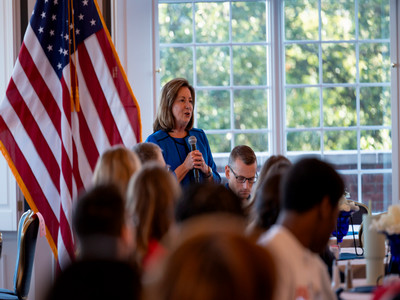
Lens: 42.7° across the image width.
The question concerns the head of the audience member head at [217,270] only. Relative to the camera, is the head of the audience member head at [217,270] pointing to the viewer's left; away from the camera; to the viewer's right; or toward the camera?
away from the camera

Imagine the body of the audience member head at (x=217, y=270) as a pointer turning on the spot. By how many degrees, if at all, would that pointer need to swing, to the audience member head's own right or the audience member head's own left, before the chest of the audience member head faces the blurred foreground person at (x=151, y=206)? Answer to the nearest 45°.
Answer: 0° — they already face them

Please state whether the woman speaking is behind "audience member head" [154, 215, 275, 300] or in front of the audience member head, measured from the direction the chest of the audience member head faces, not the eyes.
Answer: in front

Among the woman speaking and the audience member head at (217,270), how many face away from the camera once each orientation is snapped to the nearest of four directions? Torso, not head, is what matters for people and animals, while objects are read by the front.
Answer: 1

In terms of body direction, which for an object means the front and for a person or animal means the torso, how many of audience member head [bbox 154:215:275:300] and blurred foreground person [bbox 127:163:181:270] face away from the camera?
2

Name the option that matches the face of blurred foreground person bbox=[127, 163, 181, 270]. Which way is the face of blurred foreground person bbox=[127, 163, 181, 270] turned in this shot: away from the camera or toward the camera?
away from the camera

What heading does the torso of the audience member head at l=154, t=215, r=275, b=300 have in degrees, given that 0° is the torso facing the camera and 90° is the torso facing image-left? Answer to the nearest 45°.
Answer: approximately 180°

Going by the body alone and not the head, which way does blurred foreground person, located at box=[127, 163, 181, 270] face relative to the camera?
away from the camera

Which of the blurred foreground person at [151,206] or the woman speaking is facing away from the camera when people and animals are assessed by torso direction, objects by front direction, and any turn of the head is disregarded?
the blurred foreground person

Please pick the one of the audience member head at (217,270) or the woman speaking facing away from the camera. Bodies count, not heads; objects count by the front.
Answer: the audience member head

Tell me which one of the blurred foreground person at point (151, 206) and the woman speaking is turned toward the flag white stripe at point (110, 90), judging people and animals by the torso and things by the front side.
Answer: the blurred foreground person

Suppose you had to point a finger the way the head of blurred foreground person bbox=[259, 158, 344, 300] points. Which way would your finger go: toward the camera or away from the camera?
away from the camera

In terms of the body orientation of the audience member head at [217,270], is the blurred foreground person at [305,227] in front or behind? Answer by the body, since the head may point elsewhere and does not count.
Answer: in front

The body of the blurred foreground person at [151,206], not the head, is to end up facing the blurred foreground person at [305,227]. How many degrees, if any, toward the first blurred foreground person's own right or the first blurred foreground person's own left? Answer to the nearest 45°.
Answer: approximately 90° to the first blurred foreground person's own right
